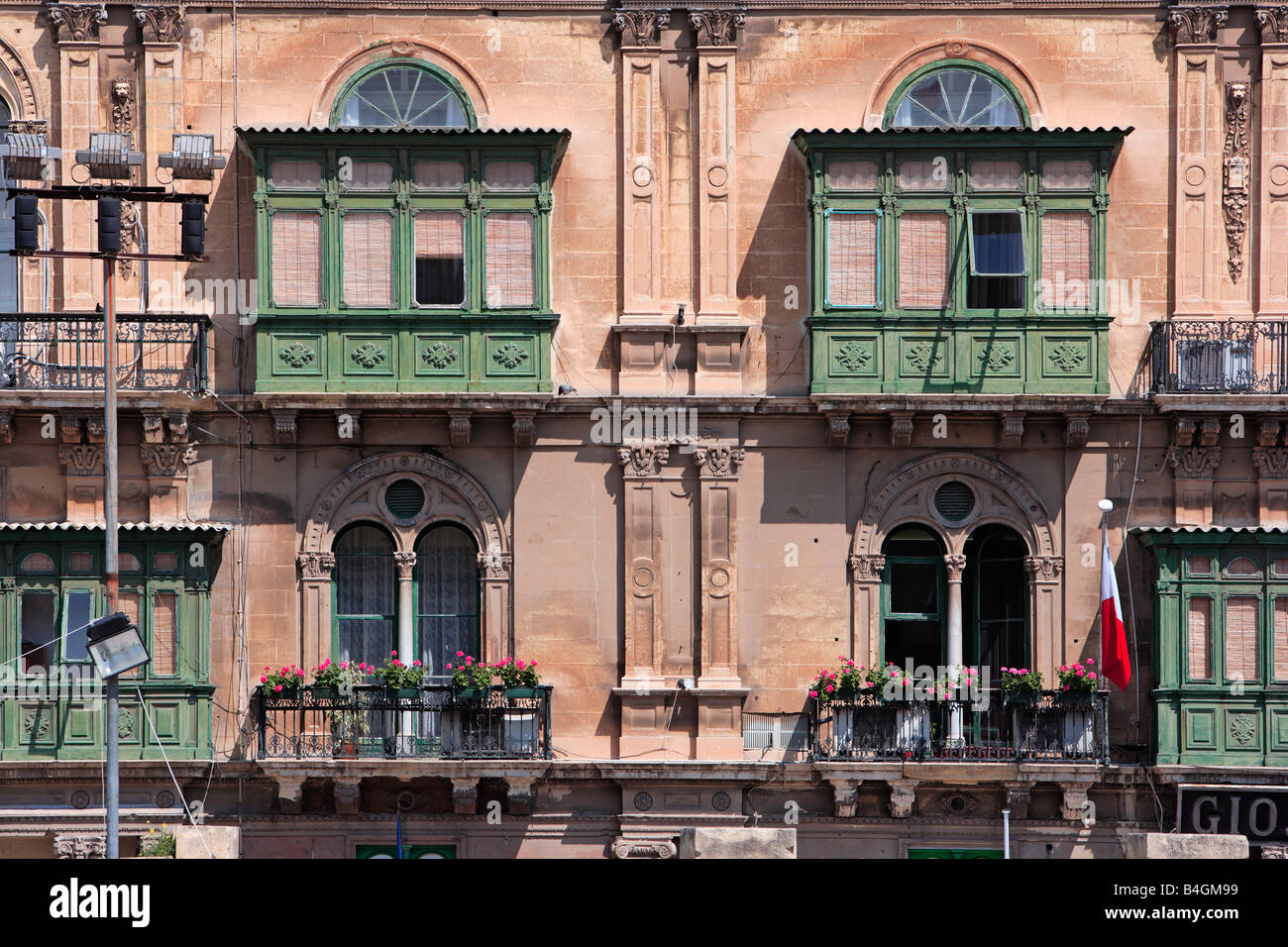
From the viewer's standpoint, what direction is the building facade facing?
toward the camera

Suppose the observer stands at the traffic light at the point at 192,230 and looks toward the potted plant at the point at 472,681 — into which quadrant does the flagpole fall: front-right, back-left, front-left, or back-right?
front-right

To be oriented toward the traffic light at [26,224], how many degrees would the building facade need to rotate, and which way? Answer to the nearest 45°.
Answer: approximately 45° to its right

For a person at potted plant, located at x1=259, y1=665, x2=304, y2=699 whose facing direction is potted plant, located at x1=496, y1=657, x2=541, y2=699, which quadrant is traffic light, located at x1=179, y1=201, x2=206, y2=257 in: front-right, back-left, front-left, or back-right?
back-right

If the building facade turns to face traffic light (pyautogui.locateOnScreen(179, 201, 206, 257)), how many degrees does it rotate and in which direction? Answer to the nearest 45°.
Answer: approximately 45° to its right
